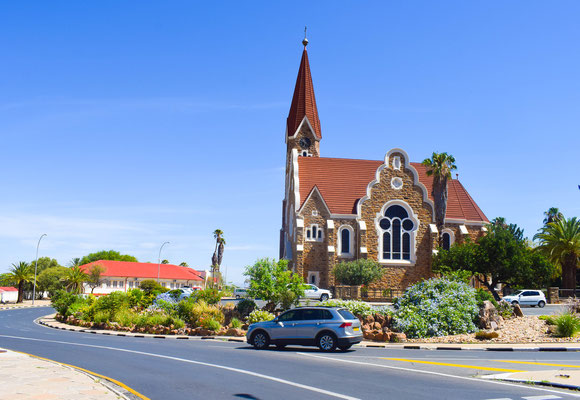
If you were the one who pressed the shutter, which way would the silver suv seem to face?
facing away from the viewer and to the left of the viewer

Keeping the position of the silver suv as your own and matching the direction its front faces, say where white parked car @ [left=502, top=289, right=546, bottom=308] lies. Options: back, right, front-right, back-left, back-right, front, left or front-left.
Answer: right

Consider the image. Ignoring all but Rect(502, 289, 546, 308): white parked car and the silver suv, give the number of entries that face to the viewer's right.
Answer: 0

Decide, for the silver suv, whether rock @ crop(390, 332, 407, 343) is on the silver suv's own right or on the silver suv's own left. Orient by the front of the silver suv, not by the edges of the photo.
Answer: on the silver suv's own right

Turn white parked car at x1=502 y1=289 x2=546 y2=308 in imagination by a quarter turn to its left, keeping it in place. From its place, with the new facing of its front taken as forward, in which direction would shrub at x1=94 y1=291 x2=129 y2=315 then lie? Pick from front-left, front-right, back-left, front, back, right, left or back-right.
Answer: front-right

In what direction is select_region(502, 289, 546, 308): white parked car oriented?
to the viewer's left

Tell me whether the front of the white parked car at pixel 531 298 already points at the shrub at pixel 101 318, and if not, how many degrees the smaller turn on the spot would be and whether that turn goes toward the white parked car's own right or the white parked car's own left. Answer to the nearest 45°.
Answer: approximately 45° to the white parked car's own left

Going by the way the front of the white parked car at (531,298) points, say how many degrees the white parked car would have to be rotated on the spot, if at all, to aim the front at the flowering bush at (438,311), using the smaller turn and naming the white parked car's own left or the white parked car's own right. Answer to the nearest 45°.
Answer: approximately 90° to the white parked car's own left

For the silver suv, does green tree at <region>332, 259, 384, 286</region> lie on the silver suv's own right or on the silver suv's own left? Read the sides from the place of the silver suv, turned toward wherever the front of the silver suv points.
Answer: on the silver suv's own right

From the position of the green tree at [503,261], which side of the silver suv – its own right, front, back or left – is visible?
right

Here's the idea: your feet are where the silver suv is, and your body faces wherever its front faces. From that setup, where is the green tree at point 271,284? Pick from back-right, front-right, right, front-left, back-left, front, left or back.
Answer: front-right

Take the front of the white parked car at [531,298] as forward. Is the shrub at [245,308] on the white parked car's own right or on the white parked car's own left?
on the white parked car's own left

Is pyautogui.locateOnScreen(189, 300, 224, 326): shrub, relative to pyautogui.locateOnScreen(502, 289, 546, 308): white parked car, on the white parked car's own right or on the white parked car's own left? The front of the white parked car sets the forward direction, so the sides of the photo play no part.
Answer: on the white parked car's own left

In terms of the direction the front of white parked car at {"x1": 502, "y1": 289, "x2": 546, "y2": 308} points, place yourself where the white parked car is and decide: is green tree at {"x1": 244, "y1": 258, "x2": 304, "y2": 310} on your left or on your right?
on your left

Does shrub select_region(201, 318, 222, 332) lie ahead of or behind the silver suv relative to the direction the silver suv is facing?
ahead

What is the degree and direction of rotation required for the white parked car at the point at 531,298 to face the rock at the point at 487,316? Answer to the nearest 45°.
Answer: approximately 90° to its left

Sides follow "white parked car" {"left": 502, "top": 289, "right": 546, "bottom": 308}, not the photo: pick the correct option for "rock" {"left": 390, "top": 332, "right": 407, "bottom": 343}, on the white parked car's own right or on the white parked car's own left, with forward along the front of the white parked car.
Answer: on the white parked car's own left
